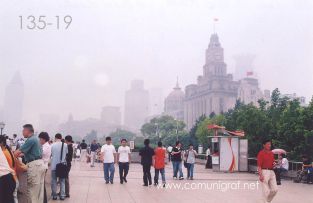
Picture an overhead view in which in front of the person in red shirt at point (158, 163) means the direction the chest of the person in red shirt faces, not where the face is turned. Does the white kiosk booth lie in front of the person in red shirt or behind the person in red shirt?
in front

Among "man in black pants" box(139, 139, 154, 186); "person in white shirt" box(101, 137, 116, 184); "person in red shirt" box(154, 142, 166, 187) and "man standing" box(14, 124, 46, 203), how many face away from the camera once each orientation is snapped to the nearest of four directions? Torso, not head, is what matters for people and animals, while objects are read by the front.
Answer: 2

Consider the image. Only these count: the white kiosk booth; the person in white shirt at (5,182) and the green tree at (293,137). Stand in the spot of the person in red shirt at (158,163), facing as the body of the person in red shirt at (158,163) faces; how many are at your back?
1

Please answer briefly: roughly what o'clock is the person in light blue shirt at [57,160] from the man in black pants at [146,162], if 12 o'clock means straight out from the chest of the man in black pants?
The person in light blue shirt is roughly at 7 o'clock from the man in black pants.

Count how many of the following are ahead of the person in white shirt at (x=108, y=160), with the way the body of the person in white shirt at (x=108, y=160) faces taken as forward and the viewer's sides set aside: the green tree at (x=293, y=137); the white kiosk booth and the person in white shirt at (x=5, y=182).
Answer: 1

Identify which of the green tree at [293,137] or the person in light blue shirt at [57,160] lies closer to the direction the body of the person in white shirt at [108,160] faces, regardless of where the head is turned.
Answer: the person in light blue shirt

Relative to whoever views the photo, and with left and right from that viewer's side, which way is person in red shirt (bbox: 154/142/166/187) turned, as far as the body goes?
facing away from the viewer

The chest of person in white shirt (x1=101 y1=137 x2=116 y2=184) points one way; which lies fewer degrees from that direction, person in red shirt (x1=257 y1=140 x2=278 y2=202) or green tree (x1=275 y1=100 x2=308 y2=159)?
the person in red shirt

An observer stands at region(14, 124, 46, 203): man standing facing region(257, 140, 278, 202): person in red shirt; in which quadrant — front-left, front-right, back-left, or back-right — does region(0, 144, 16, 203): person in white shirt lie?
back-right

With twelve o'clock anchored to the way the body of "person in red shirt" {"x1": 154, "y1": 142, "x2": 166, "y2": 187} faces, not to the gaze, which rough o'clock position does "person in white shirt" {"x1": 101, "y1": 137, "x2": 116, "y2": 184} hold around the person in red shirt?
The person in white shirt is roughly at 9 o'clock from the person in red shirt.

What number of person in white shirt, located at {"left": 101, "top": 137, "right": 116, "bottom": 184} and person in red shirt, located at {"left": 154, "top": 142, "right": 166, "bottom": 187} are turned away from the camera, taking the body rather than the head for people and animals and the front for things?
1

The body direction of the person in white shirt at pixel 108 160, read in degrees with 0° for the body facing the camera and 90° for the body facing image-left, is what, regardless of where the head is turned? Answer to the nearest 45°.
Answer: approximately 0°

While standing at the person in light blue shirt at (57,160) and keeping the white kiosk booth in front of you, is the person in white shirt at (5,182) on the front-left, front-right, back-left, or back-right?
back-right
